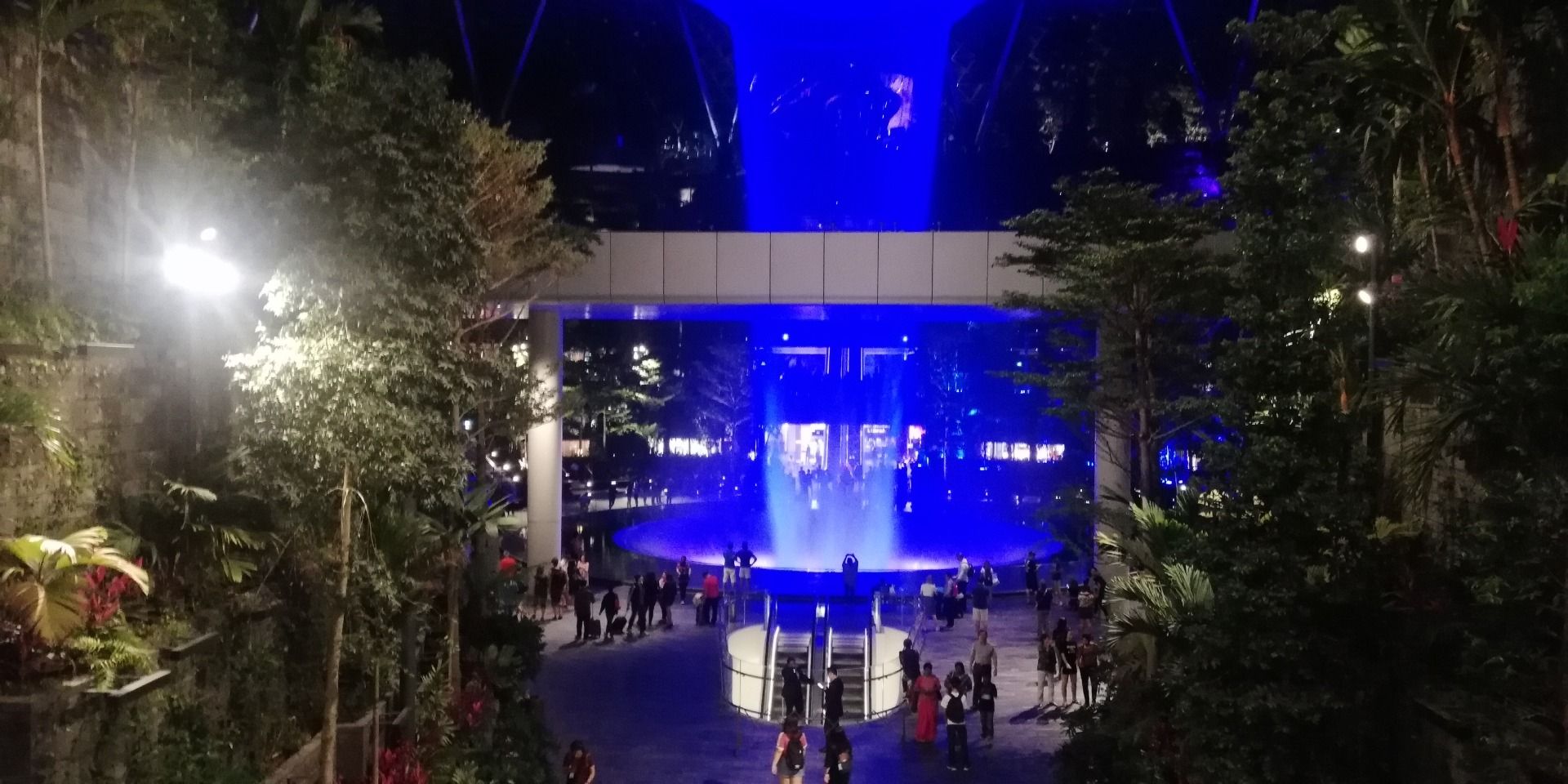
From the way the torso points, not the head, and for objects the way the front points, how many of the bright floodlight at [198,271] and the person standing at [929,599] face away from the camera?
1

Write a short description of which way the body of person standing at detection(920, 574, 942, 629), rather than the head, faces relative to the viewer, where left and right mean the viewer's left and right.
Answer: facing away from the viewer

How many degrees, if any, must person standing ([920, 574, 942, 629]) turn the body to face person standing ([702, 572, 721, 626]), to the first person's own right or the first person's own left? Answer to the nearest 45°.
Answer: approximately 90° to the first person's own left

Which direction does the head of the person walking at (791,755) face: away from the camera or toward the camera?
away from the camera
